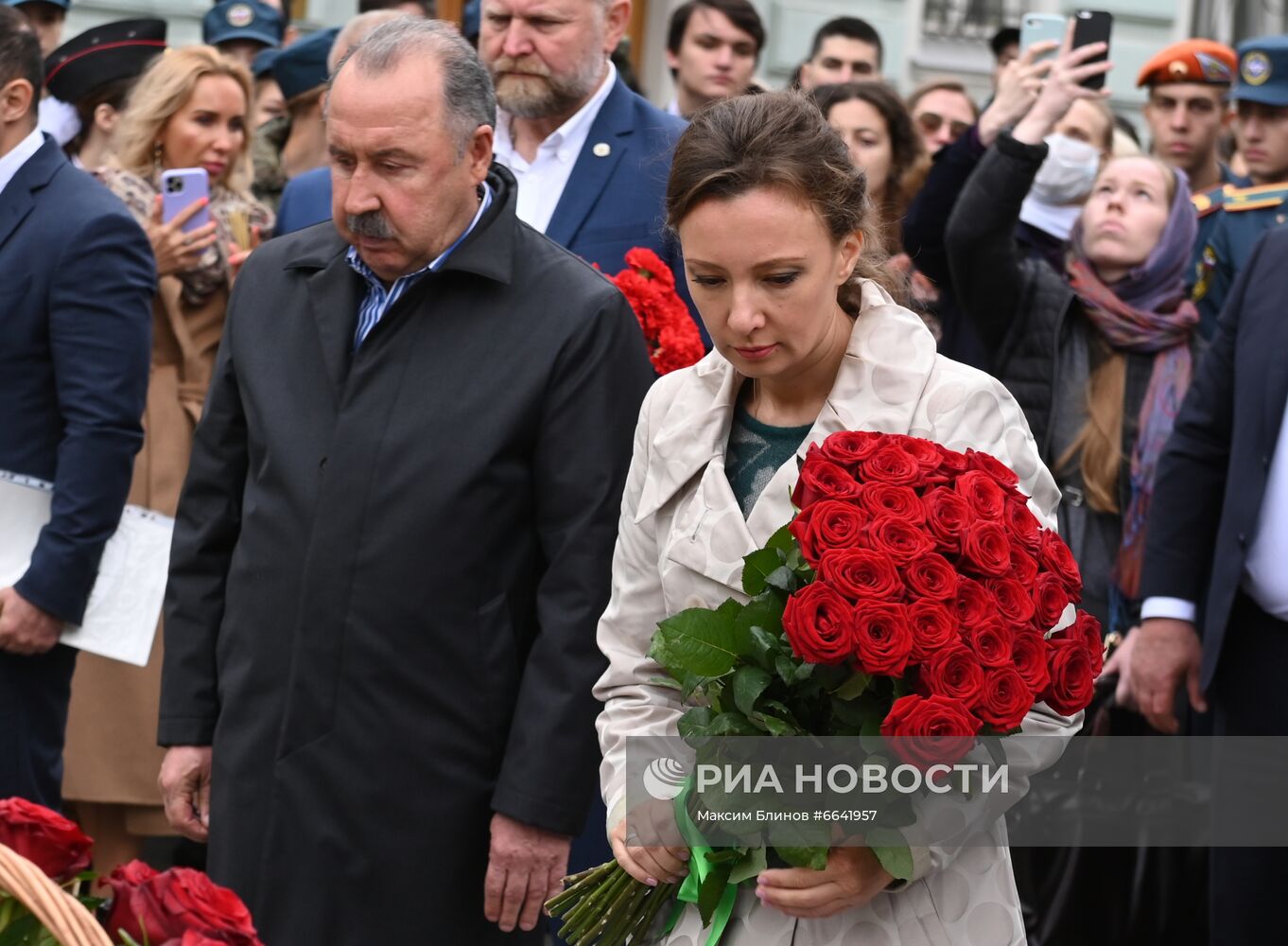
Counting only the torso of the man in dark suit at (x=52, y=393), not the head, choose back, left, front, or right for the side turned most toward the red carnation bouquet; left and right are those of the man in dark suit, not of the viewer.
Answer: left

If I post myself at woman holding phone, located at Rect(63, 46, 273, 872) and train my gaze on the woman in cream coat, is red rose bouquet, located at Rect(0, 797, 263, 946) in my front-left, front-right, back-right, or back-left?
front-right

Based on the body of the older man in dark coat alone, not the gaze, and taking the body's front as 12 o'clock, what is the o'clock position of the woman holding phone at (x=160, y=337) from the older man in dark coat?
The woman holding phone is roughly at 4 o'clock from the older man in dark coat.

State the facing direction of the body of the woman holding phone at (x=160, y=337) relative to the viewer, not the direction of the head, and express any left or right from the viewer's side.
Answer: facing the viewer and to the right of the viewer

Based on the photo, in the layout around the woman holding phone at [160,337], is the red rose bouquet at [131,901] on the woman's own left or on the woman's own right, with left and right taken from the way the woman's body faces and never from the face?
on the woman's own right

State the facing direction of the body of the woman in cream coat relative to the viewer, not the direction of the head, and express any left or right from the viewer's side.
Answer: facing the viewer and to the left of the viewer

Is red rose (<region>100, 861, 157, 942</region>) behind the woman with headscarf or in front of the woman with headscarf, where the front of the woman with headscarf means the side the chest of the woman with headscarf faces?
in front

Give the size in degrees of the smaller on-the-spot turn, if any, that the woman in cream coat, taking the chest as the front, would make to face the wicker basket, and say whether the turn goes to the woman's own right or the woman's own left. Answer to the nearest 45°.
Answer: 0° — they already face it
